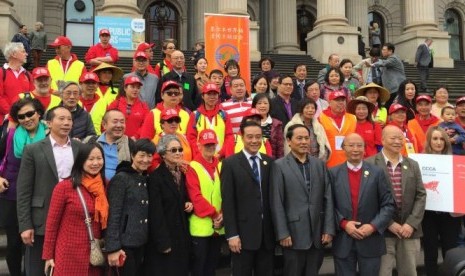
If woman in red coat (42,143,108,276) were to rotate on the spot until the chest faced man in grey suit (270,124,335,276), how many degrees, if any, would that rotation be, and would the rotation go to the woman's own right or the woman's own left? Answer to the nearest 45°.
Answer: approximately 45° to the woman's own left

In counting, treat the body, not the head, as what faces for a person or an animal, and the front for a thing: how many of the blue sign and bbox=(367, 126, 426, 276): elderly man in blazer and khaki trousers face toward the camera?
2

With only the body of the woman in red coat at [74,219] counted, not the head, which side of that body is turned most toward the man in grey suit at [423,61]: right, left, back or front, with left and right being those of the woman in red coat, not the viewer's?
left

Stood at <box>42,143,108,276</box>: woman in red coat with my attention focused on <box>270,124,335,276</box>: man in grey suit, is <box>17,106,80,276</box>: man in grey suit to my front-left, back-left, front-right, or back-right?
back-left

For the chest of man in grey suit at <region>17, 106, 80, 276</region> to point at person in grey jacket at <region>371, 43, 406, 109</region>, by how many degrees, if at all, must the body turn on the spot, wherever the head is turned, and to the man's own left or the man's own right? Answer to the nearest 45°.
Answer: approximately 90° to the man's own left

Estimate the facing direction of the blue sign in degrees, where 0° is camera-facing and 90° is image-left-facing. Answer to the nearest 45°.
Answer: approximately 0°

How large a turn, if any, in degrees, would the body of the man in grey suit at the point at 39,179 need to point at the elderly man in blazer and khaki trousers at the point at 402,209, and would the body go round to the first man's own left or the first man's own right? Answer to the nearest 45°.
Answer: approximately 45° to the first man's own left
